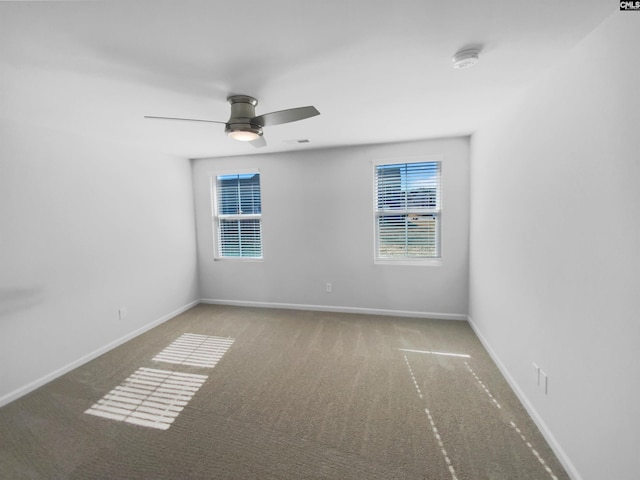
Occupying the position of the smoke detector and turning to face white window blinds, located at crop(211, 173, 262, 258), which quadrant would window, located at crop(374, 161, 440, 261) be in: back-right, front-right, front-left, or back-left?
front-right

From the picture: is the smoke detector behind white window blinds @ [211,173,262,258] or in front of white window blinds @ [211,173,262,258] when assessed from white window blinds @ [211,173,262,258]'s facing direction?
in front

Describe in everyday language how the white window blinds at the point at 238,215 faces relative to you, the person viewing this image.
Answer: facing the viewer

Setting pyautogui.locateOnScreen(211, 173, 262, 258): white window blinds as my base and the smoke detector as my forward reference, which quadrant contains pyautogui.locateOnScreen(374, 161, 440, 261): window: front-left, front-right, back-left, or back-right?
front-left

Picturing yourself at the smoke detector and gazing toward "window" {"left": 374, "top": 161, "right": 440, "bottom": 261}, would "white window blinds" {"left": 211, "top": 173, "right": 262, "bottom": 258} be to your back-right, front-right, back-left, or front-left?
front-left

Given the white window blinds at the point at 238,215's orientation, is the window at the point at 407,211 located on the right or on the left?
on its left

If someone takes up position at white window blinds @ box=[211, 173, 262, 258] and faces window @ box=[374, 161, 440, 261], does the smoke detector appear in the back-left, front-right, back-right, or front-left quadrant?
front-right

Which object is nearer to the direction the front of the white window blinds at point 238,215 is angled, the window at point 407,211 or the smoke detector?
the smoke detector
